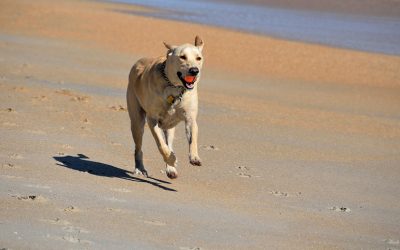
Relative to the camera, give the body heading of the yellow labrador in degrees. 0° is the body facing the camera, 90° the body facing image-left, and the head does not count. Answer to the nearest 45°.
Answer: approximately 315°
